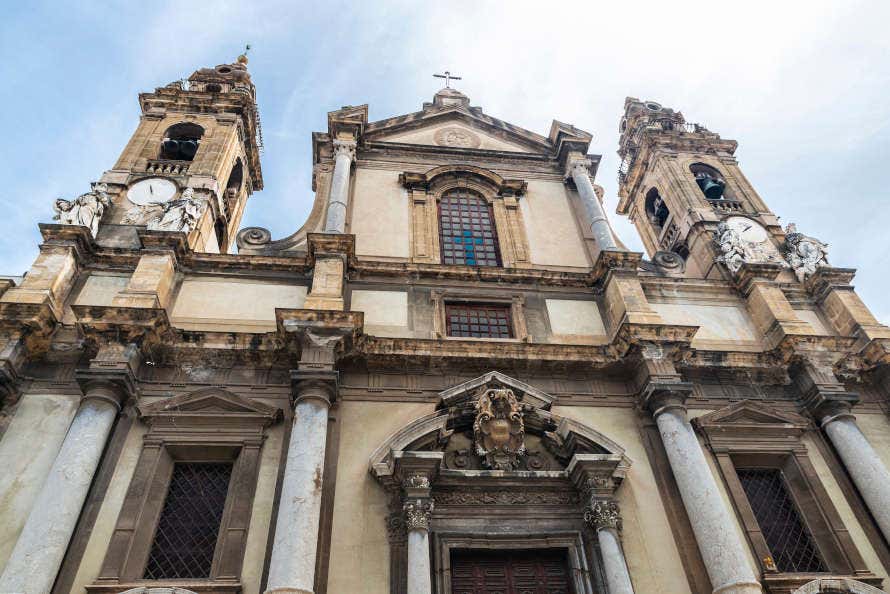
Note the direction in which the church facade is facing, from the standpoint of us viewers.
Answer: facing the viewer

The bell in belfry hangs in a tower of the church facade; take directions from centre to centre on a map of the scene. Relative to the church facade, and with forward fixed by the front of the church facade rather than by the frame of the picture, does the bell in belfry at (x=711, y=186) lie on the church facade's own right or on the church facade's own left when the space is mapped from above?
on the church facade's own left
